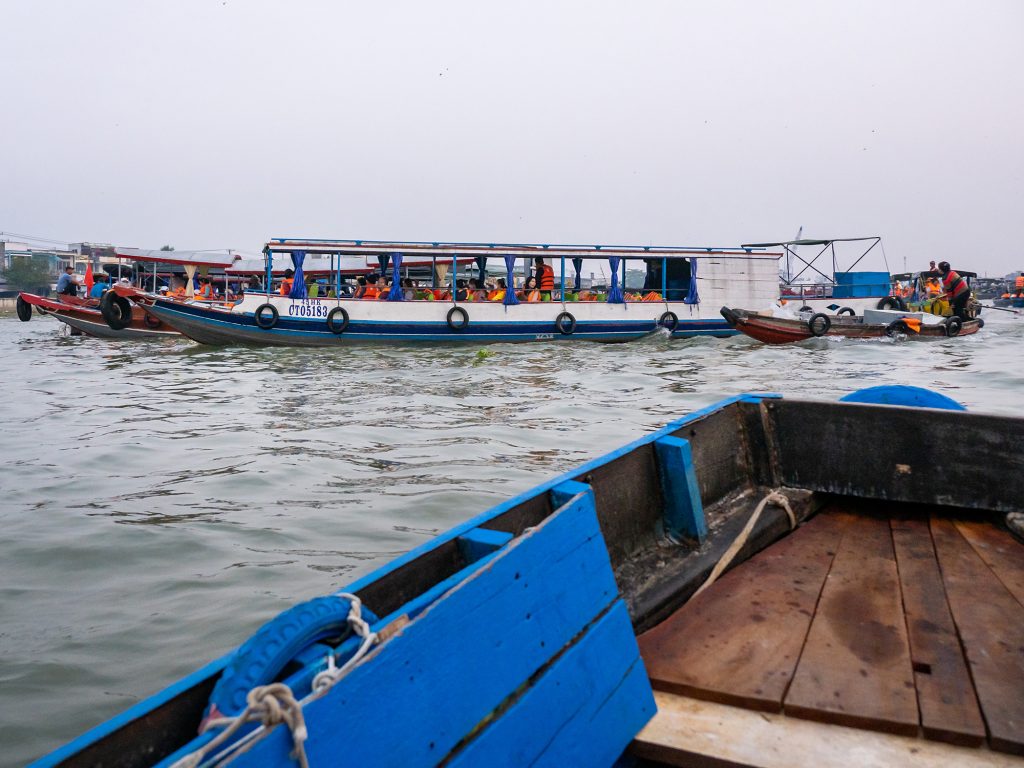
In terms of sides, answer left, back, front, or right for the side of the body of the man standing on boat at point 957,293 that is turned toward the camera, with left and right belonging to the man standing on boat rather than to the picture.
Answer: left

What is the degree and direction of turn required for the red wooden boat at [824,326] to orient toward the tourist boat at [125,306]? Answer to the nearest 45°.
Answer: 0° — it already faces it

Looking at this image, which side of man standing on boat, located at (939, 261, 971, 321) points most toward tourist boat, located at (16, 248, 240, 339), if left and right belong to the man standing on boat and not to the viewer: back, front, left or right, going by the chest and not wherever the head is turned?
front

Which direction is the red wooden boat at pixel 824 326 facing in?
to the viewer's left

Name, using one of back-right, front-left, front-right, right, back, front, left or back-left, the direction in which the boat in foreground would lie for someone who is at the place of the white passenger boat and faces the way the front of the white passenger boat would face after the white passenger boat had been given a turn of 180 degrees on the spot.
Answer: right

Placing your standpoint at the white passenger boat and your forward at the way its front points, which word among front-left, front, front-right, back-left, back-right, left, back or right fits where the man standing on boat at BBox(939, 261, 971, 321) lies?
back

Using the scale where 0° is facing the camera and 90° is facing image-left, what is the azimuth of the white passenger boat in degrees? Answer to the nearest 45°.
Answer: approximately 90°

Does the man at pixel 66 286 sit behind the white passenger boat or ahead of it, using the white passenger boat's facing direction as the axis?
ahead
